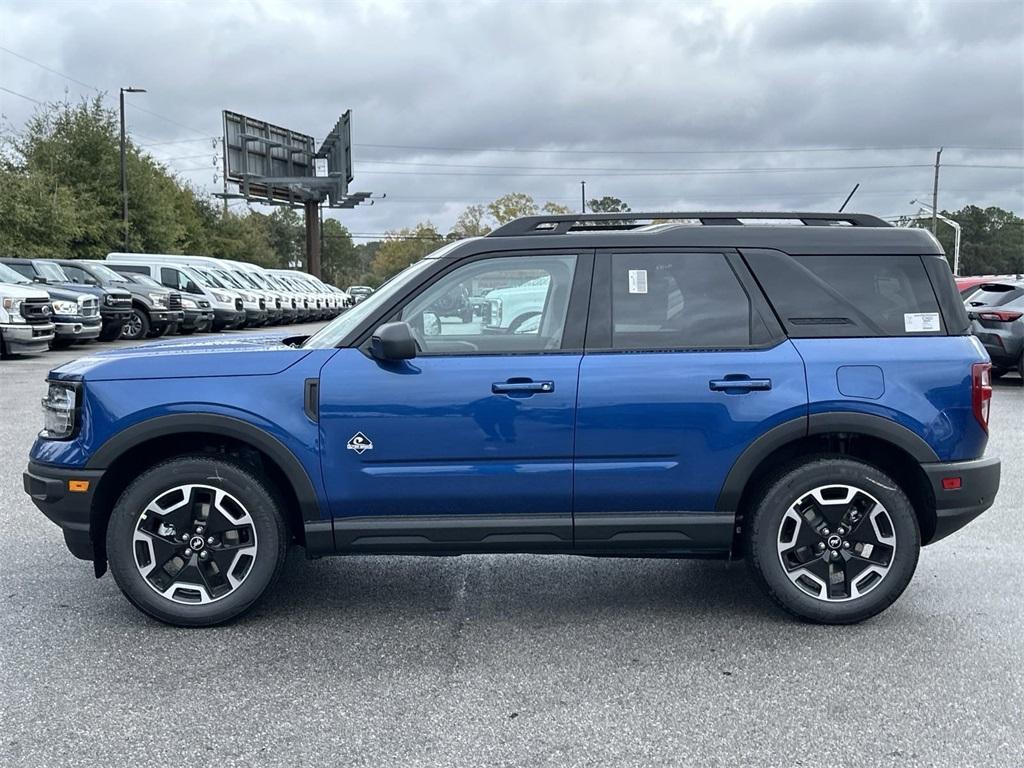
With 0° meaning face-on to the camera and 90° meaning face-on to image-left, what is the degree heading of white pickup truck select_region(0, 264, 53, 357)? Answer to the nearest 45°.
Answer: approximately 315°

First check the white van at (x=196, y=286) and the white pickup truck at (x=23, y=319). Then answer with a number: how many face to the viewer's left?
0

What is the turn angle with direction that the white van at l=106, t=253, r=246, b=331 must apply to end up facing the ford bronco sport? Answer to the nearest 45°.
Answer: approximately 45° to its right

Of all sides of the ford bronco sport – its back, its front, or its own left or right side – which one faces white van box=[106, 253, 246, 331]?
right

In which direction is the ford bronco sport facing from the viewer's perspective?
to the viewer's left

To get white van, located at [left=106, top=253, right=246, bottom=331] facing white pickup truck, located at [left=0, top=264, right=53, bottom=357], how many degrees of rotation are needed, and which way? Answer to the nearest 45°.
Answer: approximately 45° to its right

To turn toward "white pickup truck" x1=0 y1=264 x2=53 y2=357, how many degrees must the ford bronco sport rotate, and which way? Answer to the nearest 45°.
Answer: approximately 45° to its right

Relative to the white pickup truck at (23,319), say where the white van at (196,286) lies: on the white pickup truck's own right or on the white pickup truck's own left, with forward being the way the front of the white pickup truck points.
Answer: on the white pickup truck's own left

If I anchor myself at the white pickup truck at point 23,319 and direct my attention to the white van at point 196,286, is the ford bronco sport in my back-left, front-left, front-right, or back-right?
back-right

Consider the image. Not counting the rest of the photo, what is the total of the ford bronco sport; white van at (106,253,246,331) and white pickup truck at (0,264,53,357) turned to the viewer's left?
1

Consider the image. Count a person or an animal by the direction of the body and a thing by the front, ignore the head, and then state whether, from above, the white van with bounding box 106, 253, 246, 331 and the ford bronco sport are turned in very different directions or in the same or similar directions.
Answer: very different directions

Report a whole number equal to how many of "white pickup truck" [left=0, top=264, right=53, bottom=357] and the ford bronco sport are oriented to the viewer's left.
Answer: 1

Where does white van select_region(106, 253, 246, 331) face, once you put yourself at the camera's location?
facing the viewer and to the right of the viewer

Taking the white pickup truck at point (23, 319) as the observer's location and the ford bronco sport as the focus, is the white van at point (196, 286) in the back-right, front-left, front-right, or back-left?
back-left
